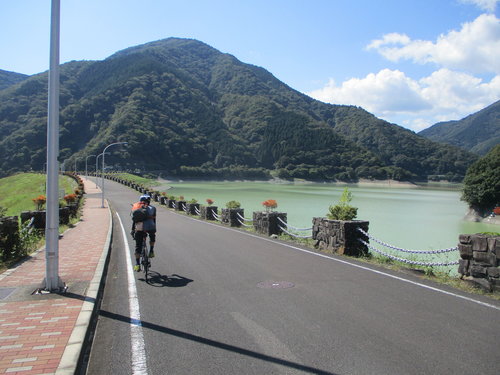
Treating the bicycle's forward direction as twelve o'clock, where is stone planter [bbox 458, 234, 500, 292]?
The stone planter is roughly at 4 o'clock from the bicycle.

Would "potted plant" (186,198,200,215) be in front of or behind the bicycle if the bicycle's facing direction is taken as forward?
in front

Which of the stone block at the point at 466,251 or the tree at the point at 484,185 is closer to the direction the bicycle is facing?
the tree

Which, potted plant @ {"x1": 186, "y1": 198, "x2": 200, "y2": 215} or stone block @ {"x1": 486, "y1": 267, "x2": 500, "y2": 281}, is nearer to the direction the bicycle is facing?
the potted plant

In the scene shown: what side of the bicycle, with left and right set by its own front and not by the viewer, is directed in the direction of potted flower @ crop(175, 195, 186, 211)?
front

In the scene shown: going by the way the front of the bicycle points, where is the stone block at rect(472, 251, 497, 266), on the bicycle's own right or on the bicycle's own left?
on the bicycle's own right

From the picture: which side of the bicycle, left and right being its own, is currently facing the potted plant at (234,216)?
front

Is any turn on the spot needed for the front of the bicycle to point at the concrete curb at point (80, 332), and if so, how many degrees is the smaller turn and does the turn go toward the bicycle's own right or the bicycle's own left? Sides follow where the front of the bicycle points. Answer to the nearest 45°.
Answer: approximately 180°

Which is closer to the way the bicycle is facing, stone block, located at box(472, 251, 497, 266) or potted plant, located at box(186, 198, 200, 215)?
the potted plant

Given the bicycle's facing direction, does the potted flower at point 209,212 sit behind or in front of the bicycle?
in front

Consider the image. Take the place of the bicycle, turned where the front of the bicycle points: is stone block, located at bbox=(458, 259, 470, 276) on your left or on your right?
on your right

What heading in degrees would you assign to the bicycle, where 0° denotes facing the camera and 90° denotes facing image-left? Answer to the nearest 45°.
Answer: approximately 180°

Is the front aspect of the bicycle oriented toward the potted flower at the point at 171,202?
yes

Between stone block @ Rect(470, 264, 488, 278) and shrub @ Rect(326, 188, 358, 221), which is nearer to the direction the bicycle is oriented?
the shrub
